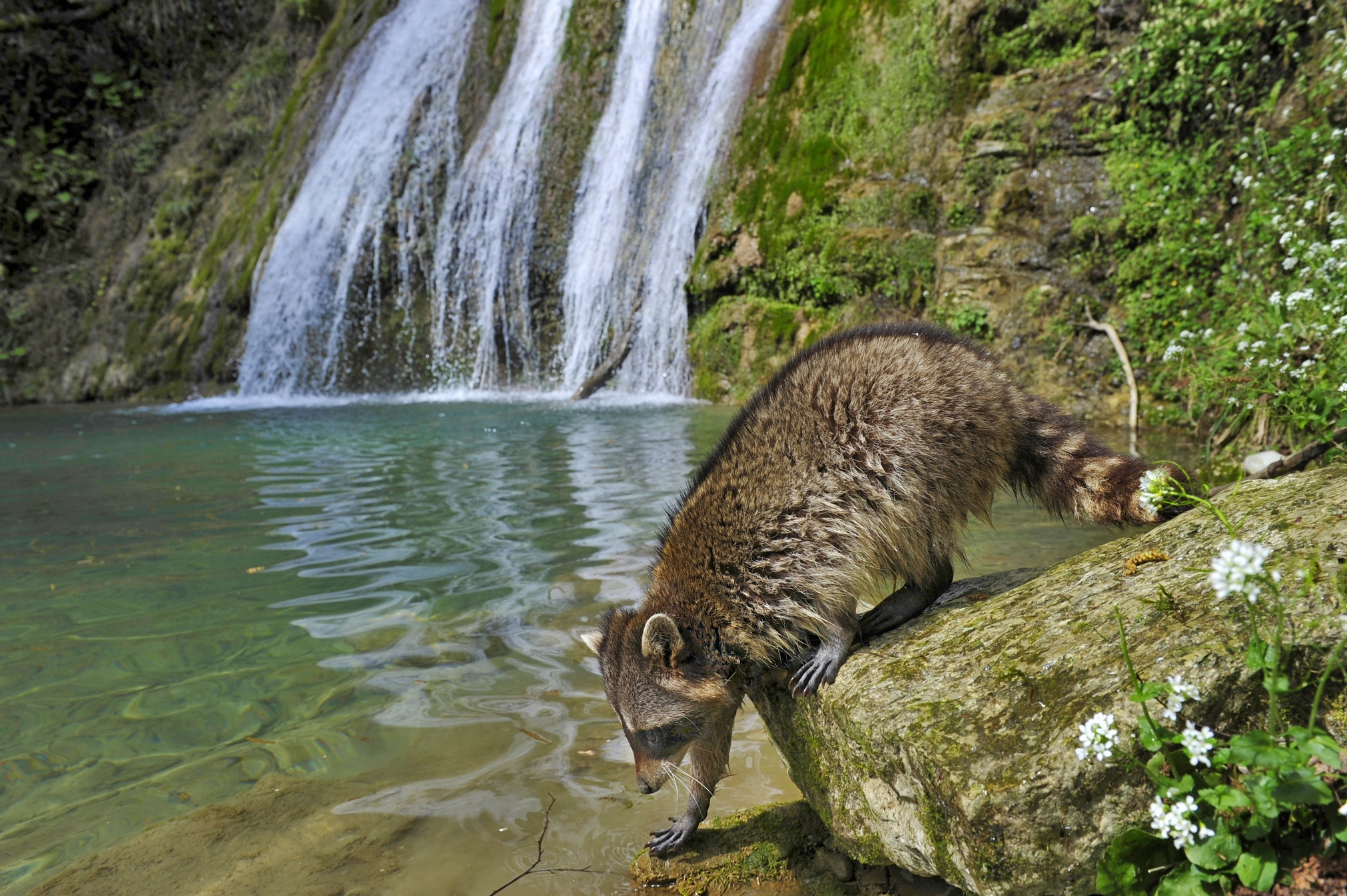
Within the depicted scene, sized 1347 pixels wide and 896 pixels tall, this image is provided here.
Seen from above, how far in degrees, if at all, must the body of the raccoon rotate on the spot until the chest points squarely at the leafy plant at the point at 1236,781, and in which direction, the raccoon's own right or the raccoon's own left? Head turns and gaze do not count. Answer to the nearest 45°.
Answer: approximately 135° to the raccoon's own left

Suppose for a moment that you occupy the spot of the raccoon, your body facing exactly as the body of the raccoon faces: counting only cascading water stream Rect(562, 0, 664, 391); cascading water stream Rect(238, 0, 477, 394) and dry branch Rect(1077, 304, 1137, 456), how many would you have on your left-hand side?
0

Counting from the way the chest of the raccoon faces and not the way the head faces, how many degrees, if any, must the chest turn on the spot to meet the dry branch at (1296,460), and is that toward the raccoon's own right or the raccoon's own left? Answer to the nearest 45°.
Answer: approximately 180°

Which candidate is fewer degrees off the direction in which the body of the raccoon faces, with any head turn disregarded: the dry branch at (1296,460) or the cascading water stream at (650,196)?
the cascading water stream

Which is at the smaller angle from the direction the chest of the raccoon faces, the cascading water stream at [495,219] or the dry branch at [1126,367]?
the cascading water stream

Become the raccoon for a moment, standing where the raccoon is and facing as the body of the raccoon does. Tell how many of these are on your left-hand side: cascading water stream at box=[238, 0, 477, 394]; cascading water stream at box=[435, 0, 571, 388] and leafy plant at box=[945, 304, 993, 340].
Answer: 0

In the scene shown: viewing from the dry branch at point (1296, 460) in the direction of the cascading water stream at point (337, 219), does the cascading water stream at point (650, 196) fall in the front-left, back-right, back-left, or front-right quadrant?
front-right

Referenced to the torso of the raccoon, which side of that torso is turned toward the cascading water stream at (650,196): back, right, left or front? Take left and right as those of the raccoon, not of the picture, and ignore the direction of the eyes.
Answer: right

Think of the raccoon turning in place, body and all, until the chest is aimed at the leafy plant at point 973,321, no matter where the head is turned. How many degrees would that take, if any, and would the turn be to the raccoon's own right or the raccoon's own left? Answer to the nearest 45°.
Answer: approximately 90° to the raccoon's own right

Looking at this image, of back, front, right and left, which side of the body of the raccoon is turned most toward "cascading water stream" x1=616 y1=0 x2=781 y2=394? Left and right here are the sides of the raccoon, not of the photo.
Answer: right

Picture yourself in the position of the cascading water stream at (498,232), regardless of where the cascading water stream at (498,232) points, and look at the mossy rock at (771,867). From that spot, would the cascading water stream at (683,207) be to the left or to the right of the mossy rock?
left

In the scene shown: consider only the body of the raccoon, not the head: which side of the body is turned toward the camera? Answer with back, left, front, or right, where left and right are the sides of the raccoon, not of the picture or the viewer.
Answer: left
